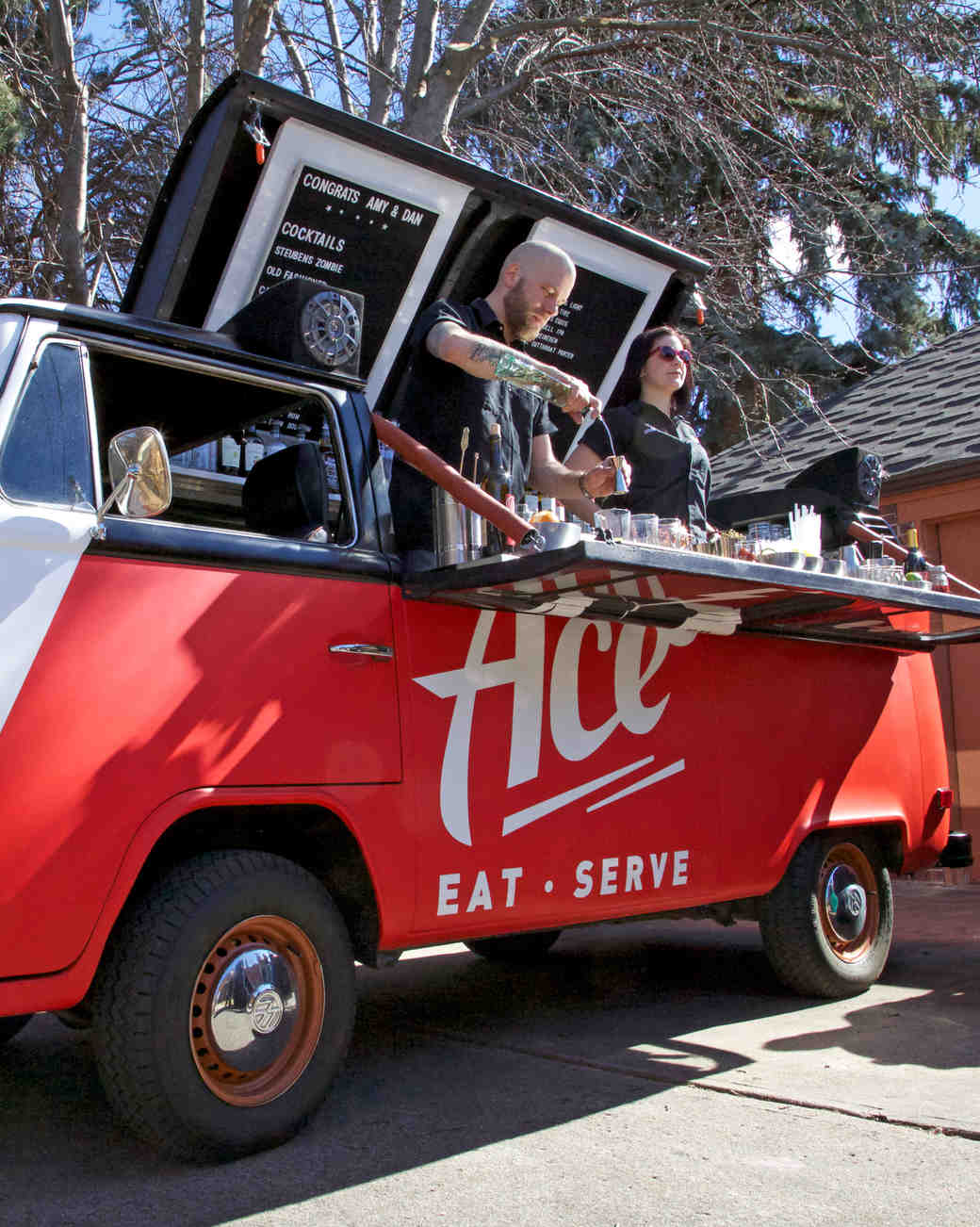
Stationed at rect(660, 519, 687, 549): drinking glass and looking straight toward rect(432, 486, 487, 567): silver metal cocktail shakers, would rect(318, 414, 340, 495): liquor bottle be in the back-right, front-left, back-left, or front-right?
front-right

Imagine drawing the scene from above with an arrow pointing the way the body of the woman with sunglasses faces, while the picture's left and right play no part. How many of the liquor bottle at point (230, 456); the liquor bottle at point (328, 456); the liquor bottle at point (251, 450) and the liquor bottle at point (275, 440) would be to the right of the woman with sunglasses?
4

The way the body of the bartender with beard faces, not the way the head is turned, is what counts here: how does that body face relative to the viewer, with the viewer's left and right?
facing the viewer and to the right of the viewer

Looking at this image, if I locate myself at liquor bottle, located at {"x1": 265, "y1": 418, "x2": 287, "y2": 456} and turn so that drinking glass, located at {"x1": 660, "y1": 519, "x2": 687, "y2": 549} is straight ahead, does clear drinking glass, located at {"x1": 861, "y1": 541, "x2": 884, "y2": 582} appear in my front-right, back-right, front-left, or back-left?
front-left

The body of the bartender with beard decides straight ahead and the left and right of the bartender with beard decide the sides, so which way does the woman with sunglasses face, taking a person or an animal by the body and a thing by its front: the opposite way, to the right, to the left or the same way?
the same way

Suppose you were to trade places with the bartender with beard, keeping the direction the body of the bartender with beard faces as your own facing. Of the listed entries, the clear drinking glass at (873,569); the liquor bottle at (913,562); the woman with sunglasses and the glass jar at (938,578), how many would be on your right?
0

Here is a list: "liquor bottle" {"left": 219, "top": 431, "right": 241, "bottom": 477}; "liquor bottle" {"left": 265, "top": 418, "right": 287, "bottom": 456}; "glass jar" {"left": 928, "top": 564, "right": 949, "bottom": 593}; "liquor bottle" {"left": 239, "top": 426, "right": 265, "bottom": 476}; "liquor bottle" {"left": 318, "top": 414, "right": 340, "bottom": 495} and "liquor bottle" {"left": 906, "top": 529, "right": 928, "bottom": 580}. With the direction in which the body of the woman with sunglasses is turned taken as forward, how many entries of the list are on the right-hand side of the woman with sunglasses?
4

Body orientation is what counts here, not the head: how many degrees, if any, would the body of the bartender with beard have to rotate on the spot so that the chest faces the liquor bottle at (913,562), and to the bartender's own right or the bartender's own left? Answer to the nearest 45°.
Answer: approximately 90° to the bartender's own left

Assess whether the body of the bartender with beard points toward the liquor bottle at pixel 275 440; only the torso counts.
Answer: no

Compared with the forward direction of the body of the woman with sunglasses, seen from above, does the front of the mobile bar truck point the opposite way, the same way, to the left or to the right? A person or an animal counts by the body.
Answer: to the right

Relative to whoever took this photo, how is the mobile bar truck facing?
facing the viewer and to the left of the viewer

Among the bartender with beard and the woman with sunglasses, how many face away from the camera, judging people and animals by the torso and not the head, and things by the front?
0

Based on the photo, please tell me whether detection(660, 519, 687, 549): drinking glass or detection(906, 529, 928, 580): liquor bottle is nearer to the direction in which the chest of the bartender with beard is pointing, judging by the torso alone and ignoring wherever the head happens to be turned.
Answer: the drinking glass
